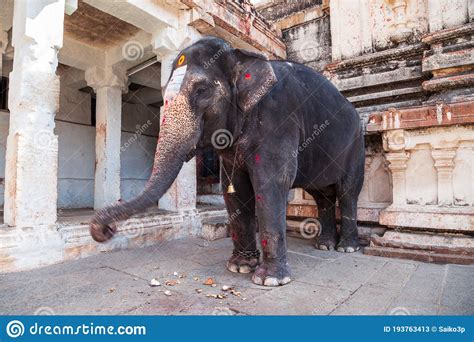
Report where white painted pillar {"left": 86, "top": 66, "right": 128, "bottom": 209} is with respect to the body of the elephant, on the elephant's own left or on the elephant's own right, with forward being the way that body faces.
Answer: on the elephant's own right

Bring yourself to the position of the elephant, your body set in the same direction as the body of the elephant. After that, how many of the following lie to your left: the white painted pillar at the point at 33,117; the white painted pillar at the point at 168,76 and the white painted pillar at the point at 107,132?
0

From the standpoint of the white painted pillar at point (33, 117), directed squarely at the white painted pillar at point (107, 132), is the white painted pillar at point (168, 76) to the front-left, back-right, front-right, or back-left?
front-right

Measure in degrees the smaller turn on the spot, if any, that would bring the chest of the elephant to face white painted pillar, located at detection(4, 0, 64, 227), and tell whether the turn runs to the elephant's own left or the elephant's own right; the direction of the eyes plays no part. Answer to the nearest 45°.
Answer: approximately 45° to the elephant's own right

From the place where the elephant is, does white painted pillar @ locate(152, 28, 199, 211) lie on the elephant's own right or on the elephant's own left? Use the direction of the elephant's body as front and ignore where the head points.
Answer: on the elephant's own right

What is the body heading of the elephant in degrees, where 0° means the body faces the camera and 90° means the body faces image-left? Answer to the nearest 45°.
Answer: approximately 45°

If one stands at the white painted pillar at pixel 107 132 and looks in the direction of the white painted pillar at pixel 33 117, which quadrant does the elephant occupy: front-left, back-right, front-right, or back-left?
front-left
